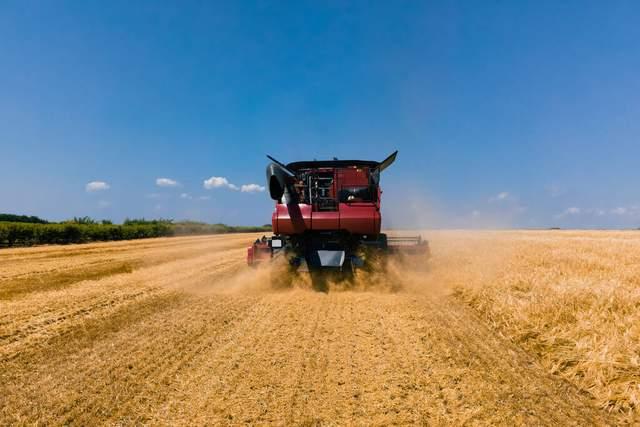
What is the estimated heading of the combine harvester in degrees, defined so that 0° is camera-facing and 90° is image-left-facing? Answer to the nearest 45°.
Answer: approximately 180°
